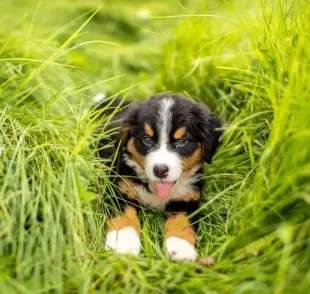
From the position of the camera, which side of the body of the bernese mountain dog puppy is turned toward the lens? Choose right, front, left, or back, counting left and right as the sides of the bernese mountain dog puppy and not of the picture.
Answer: front
